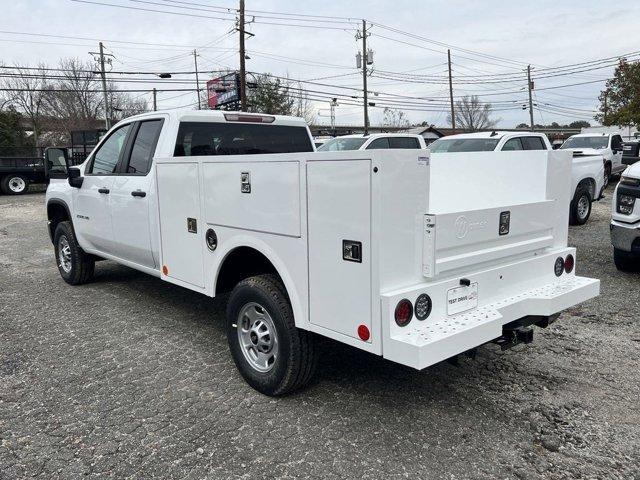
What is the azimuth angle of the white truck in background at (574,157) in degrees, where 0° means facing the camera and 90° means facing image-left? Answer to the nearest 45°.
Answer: approximately 45°

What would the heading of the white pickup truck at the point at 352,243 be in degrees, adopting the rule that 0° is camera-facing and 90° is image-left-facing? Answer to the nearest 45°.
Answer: approximately 135°

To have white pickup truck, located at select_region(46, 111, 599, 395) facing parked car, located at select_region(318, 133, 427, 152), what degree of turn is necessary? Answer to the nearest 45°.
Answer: approximately 45° to its right

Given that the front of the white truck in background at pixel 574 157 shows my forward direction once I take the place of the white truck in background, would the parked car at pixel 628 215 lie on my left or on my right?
on my left

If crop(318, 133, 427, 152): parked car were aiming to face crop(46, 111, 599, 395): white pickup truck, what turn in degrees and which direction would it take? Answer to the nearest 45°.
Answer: approximately 45° to its left

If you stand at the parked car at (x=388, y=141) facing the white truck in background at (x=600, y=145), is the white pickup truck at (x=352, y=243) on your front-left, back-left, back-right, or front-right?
back-right

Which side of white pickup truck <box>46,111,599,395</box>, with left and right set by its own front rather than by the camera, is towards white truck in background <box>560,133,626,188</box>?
right

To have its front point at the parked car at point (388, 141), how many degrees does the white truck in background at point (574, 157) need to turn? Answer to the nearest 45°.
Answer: approximately 45° to its right

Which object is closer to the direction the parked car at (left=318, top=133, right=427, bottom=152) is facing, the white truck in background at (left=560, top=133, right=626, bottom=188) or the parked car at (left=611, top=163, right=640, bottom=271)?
the parked car
